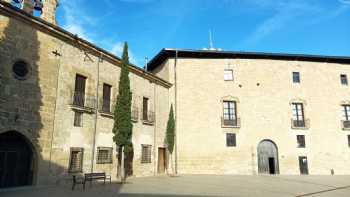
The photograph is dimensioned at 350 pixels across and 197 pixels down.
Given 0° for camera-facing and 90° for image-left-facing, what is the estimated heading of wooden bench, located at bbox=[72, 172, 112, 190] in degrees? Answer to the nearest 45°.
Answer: approximately 315°

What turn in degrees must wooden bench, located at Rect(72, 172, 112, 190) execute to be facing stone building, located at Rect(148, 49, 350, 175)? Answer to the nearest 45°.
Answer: approximately 90° to its left

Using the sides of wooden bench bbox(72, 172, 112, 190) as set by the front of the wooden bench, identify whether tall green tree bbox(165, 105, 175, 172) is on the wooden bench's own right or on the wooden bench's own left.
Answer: on the wooden bench's own left

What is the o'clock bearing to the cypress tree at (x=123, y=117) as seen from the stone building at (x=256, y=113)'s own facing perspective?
The cypress tree is roughly at 1 o'clock from the stone building.

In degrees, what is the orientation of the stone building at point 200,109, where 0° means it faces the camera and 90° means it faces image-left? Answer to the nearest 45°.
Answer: approximately 0°

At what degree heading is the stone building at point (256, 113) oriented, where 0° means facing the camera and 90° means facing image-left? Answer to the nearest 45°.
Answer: approximately 0°

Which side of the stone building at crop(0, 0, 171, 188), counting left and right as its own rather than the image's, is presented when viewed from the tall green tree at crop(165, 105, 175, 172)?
left

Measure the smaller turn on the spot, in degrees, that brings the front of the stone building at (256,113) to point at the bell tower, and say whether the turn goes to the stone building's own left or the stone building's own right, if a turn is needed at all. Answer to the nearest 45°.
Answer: approximately 45° to the stone building's own right

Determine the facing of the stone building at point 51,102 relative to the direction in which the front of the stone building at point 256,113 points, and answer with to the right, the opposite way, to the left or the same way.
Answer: to the left
